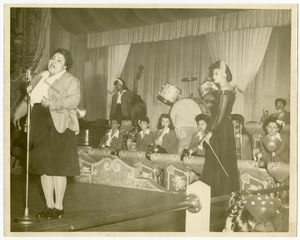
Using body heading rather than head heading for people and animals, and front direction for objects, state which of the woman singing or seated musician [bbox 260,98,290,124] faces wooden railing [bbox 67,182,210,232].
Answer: the seated musician

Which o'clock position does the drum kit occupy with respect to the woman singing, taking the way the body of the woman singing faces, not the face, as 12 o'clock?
The drum kit is roughly at 7 o'clock from the woman singing.

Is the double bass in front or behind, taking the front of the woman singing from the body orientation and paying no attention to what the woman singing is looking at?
behind
